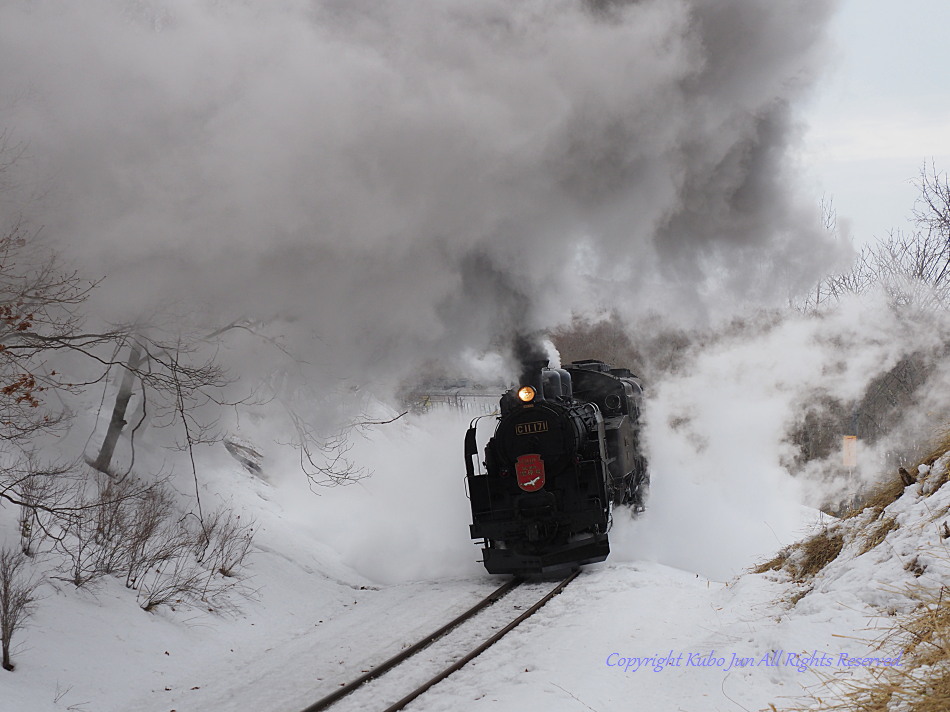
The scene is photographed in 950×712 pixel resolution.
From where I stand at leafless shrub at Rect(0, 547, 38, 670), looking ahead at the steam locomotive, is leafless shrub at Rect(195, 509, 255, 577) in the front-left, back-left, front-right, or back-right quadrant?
front-left

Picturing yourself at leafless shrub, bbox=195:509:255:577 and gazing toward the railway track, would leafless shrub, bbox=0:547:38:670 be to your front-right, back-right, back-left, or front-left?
front-right

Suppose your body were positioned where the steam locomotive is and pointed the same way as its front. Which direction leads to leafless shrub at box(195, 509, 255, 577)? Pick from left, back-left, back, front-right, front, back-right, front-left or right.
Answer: front-right

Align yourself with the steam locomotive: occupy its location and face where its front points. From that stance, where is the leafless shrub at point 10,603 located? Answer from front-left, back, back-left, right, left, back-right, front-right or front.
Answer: front

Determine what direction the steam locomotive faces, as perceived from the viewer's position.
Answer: facing the viewer and to the left of the viewer
